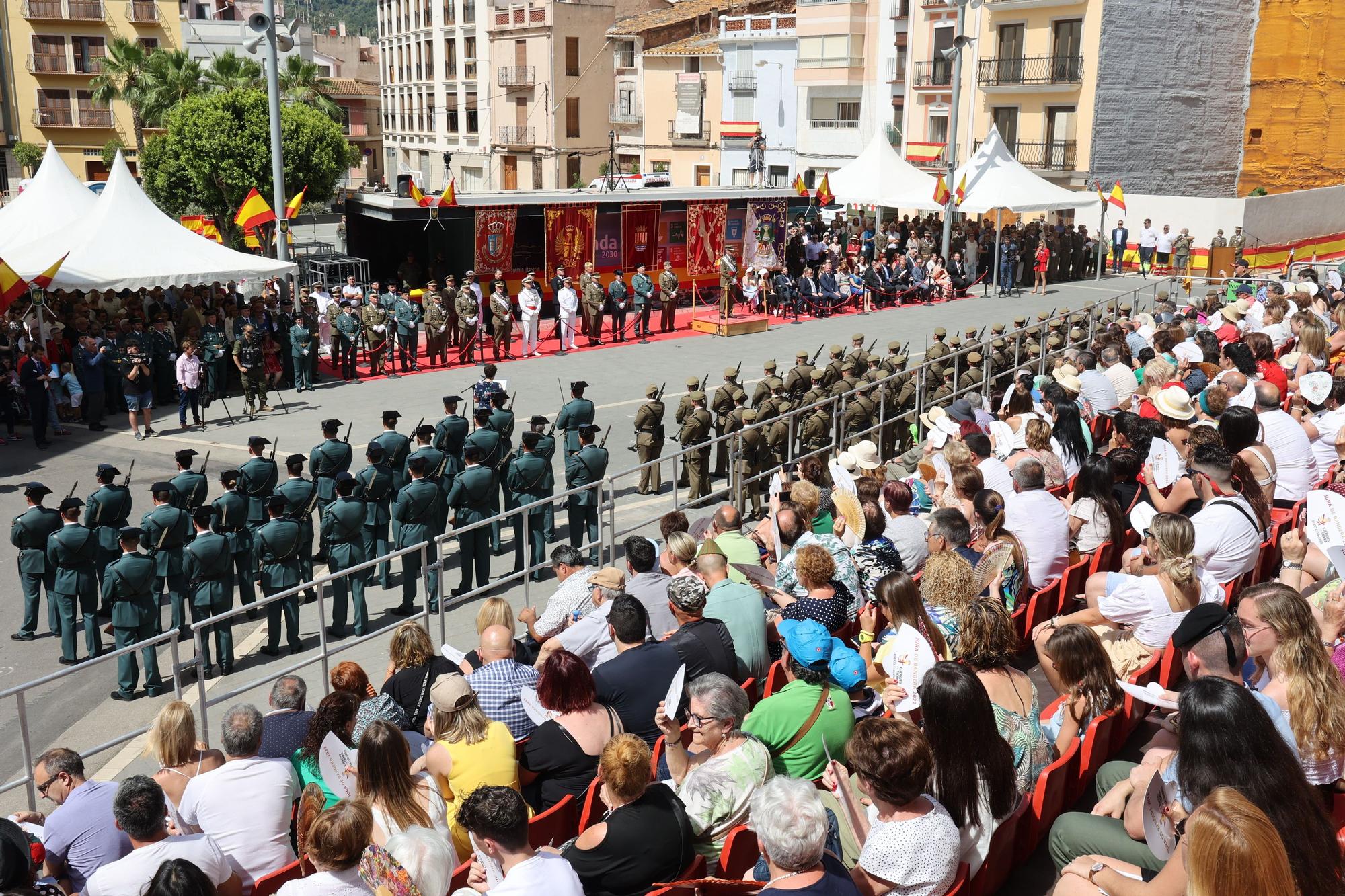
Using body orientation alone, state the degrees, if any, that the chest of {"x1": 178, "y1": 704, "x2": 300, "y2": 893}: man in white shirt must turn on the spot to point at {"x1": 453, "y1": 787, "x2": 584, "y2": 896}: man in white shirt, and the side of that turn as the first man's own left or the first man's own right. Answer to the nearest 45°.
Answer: approximately 135° to the first man's own right

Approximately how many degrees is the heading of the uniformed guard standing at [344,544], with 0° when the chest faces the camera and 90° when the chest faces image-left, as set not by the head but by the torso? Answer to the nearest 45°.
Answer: approximately 180°

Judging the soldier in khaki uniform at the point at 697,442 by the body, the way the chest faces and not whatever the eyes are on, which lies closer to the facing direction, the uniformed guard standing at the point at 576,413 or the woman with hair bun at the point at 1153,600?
the uniformed guard standing

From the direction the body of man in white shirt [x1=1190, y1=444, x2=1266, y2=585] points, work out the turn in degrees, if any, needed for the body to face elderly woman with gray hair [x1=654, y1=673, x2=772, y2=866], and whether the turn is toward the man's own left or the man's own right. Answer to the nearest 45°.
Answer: approximately 90° to the man's own left

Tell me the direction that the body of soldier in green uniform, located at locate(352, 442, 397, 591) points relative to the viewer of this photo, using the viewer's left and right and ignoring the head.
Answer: facing away from the viewer

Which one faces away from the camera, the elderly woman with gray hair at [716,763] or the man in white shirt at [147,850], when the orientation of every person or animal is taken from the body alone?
the man in white shirt

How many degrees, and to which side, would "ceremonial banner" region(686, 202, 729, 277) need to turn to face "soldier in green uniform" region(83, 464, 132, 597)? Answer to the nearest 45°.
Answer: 0° — it already faces them

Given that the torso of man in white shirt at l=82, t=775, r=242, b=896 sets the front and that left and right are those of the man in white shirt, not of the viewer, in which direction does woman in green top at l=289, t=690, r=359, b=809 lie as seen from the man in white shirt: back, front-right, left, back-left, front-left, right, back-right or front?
front-right

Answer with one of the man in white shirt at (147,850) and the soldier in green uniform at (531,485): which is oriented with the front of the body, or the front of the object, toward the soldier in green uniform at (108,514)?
the man in white shirt

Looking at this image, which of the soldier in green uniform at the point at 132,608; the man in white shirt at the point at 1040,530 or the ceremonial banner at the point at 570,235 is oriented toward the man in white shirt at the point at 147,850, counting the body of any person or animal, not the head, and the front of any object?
the ceremonial banner

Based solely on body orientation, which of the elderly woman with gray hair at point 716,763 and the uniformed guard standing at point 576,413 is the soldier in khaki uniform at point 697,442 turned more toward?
the uniformed guard standing

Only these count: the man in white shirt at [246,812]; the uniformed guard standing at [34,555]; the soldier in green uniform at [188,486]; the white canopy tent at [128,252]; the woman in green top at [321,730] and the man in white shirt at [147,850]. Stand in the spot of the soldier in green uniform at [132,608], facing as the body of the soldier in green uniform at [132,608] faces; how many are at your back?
3
